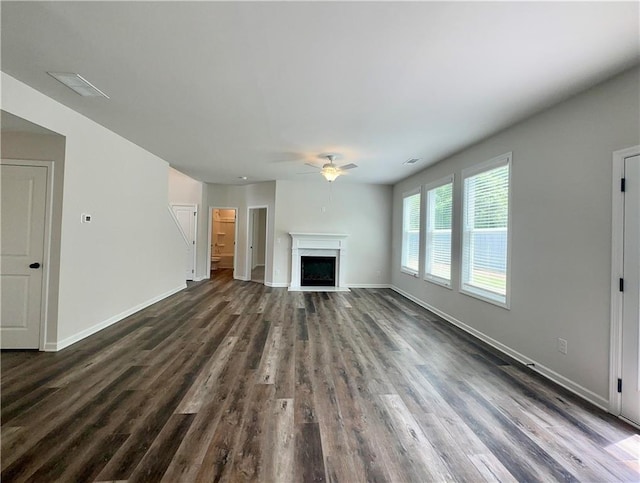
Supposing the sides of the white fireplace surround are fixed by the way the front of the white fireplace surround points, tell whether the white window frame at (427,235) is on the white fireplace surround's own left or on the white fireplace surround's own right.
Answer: on the white fireplace surround's own left

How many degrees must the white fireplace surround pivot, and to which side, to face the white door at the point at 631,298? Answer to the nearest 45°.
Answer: approximately 45° to its left

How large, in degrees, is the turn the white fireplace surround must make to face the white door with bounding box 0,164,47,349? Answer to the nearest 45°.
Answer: approximately 45° to its right

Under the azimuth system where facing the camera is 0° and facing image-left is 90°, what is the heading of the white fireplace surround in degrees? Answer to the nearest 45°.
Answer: approximately 0°

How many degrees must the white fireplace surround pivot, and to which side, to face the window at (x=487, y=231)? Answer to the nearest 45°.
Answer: approximately 45° to its left
